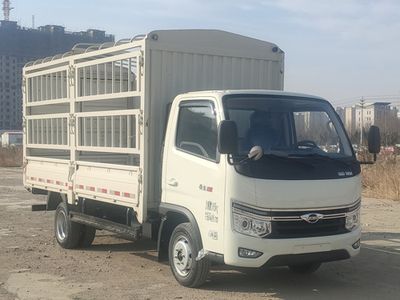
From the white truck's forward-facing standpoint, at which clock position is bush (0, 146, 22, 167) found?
The bush is roughly at 7 o'clock from the white truck.

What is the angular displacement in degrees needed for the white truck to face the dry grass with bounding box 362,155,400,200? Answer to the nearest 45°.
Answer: approximately 90° to its left

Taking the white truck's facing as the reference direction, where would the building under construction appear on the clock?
The building under construction is roughly at 7 o'clock from the white truck.

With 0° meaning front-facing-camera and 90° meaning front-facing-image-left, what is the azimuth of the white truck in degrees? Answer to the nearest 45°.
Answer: approximately 315°
